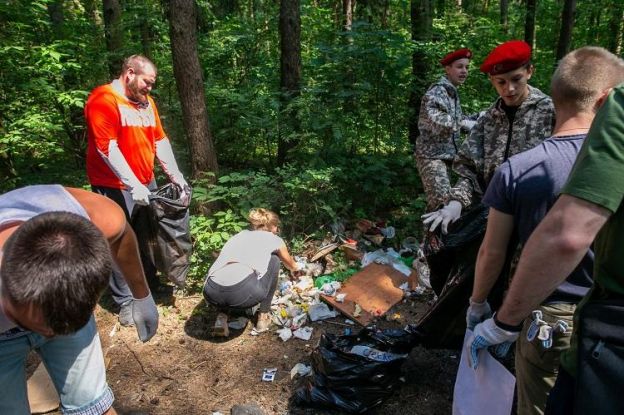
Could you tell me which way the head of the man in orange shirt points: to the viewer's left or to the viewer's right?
to the viewer's right

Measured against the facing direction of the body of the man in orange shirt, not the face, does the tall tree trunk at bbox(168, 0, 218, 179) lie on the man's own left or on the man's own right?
on the man's own left

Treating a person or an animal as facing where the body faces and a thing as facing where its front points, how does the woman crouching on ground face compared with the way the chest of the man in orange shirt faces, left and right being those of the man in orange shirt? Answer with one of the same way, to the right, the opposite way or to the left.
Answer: to the left

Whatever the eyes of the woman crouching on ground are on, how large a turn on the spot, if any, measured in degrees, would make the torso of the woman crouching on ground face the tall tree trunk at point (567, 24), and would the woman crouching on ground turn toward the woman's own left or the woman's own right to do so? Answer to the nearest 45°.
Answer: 0° — they already face it

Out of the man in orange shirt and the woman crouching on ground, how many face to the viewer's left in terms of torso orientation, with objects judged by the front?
0

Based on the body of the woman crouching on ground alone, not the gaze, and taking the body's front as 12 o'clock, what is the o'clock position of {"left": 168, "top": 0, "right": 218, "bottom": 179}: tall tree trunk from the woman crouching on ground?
The tall tree trunk is roughly at 10 o'clock from the woman crouching on ground.

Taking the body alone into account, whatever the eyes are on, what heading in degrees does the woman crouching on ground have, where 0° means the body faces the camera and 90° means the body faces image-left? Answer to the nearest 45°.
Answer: approximately 225°

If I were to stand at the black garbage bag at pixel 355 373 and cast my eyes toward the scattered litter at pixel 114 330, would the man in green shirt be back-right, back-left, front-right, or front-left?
back-left

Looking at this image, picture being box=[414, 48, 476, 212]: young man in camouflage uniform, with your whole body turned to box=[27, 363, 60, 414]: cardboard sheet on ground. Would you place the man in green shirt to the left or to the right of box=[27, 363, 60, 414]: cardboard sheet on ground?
left

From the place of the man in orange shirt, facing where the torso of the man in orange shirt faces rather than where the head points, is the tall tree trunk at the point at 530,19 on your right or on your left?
on your left

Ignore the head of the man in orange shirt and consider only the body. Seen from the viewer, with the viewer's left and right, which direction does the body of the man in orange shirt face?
facing the viewer and to the right of the viewer

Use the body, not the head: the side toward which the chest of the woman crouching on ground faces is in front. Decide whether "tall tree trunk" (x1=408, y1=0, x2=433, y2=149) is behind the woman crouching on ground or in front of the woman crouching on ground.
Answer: in front

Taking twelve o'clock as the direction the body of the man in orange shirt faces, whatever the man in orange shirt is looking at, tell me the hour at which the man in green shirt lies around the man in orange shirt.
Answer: The man in green shirt is roughly at 1 o'clock from the man in orange shirt.
